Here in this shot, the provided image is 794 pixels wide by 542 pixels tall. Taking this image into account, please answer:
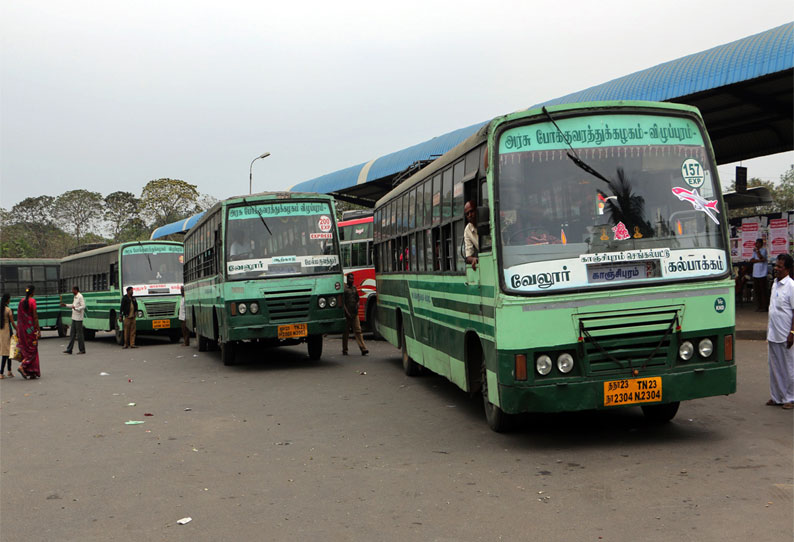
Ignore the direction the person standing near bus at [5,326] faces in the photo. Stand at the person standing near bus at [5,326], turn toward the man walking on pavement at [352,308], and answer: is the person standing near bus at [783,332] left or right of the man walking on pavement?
right

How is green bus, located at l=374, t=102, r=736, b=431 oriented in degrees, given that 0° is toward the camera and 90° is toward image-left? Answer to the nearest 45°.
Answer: approximately 315°

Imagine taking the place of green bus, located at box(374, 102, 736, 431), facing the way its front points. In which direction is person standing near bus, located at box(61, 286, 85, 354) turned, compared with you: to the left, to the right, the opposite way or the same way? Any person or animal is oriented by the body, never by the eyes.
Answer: to the right

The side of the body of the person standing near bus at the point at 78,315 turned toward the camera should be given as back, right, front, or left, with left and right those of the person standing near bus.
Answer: left

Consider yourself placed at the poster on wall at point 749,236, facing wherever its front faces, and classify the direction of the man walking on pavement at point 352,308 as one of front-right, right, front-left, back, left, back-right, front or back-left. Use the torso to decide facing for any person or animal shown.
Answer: front-right

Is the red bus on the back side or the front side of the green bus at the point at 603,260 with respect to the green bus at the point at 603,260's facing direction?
on the back side

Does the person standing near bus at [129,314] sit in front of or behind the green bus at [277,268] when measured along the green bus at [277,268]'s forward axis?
behind

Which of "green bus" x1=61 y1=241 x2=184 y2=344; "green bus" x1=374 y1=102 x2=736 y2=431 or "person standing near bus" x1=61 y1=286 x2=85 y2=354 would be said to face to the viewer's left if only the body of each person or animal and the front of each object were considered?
the person standing near bus

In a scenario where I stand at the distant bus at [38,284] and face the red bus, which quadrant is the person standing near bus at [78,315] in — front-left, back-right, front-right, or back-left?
front-right

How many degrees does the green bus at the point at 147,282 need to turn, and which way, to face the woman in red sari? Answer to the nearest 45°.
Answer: approximately 45° to its right

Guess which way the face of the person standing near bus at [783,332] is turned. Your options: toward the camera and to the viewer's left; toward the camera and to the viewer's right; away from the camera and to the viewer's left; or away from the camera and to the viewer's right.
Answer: toward the camera and to the viewer's left

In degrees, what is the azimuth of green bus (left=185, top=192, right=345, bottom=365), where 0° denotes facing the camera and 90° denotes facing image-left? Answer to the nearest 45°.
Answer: approximately 315°

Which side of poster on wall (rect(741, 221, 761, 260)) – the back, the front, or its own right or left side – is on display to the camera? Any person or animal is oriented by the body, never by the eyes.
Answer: front

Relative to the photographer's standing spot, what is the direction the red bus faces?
facing the viewer and to the right of the viewer
